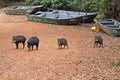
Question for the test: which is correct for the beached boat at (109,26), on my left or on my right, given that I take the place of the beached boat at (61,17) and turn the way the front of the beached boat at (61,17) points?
on my right

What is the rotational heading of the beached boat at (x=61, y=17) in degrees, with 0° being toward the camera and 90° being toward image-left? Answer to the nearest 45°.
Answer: approximately 270°
